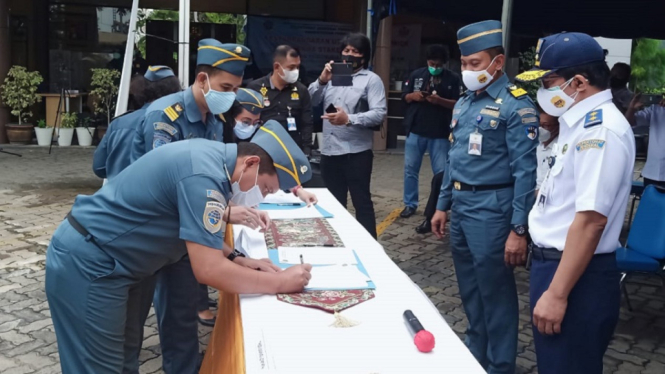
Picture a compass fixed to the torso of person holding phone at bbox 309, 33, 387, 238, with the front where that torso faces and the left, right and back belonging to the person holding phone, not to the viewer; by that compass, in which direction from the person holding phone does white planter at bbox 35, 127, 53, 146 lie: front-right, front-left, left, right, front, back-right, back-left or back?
right

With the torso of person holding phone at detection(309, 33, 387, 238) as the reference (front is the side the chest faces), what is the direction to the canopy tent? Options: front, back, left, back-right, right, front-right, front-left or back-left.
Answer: back

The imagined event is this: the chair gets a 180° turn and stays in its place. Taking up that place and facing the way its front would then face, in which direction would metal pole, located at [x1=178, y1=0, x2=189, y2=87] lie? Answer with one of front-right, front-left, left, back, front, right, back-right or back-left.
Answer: back-left

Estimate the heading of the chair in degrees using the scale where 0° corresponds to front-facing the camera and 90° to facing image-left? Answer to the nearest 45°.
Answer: approximately 45°

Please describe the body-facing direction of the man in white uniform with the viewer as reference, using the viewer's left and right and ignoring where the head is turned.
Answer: facing to the left of the viewer

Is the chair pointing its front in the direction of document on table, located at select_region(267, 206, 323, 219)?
yes

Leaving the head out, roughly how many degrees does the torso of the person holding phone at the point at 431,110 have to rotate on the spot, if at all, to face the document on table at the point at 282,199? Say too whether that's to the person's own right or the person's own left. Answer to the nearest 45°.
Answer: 0° — they already face it

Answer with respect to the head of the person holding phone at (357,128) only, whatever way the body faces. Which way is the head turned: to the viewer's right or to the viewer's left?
to the viewer's left

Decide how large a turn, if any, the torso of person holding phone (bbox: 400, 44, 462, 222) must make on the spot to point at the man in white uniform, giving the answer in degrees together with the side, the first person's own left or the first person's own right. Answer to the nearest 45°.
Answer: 0° — they already face them

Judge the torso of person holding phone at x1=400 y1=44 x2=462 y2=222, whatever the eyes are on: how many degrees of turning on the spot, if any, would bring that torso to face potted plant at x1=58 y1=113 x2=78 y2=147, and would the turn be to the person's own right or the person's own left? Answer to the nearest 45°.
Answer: approximately 135° to the person's own right

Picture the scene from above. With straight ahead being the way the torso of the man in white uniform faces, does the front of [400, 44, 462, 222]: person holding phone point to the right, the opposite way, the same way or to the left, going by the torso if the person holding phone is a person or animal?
to the left

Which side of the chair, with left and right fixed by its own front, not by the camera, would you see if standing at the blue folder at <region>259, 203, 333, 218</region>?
front
